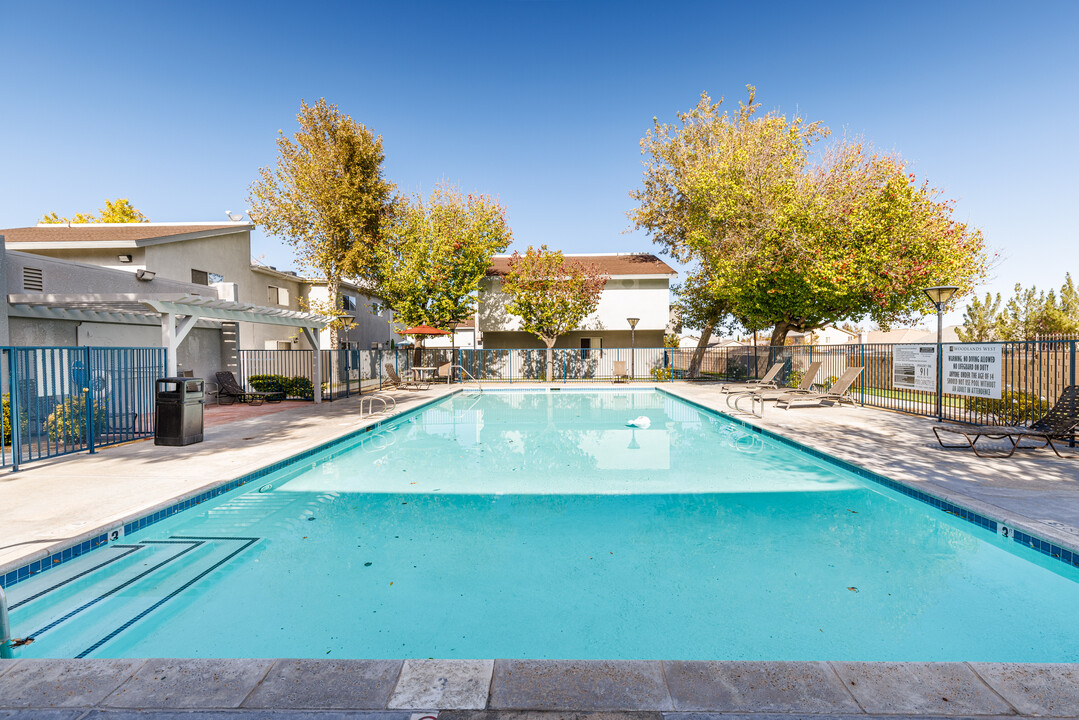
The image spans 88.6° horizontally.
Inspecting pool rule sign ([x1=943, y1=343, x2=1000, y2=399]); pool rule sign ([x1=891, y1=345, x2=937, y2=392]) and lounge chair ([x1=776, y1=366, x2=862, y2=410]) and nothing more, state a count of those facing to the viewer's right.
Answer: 0

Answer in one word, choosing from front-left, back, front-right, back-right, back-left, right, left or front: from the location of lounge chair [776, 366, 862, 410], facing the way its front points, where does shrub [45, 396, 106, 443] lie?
front

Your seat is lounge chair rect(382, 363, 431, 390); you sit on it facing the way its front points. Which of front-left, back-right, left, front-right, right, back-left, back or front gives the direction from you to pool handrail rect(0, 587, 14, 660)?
right

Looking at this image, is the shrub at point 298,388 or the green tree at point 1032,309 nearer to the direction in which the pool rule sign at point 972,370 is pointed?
the shrub

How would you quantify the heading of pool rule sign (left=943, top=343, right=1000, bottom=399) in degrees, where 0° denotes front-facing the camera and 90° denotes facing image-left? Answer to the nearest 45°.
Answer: approximately 45°

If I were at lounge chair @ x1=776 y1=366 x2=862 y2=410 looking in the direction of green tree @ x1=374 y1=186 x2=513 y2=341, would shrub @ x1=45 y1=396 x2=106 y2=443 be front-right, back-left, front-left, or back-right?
front-left

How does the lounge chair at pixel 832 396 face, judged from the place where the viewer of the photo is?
facing the viewer and to the left of the viewer

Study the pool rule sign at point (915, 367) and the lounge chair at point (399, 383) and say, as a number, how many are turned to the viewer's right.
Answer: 1

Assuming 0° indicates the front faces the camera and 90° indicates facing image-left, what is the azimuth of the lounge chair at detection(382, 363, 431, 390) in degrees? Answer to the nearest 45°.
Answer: approximately 270°
